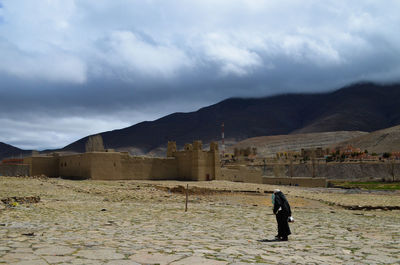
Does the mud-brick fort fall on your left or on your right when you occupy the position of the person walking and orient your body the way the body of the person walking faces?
on your right

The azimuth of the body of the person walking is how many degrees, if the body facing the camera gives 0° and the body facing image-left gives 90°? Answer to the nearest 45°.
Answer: approximately 90°

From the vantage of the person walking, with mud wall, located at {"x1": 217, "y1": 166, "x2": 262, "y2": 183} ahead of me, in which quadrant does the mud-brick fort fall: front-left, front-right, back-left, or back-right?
front-left

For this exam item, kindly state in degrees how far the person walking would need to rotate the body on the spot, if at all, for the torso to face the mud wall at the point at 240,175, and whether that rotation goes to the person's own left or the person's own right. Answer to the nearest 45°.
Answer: approximately 90° to the person's own right
